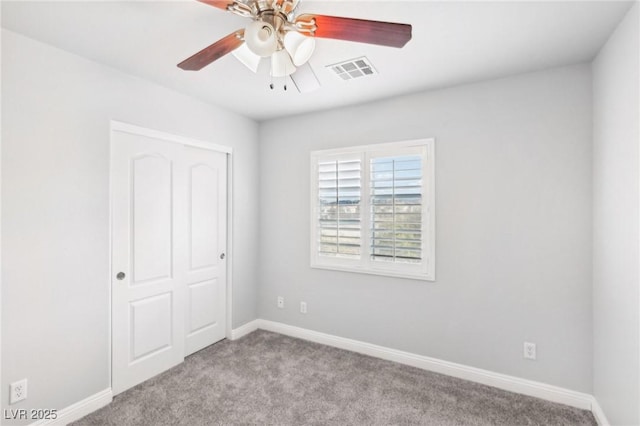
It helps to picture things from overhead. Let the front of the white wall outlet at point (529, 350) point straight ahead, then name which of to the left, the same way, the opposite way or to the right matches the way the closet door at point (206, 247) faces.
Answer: to the left

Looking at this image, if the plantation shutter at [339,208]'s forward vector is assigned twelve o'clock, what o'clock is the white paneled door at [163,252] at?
The white paneled door is roughly at 1 o'clock from the plantation shutter.

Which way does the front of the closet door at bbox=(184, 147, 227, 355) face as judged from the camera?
facing the viewer and to the right of the viewer

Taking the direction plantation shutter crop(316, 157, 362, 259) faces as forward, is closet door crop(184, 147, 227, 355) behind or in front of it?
in front

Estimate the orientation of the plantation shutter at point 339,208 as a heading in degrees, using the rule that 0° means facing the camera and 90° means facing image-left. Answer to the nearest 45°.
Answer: approximately 45°

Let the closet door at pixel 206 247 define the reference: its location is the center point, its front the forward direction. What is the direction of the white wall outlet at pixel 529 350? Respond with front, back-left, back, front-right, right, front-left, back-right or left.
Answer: front

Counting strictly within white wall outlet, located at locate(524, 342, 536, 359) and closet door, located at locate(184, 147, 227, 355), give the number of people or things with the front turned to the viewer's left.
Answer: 0

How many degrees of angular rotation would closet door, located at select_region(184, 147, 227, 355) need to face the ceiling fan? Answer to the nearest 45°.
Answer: approximately 45° to its right

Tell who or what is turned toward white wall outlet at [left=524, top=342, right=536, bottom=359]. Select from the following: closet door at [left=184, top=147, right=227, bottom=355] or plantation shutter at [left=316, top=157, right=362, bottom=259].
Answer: the closet door

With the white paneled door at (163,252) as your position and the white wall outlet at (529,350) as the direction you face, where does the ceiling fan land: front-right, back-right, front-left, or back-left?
front-right

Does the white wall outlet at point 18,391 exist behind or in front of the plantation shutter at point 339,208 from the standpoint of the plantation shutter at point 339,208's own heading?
in front

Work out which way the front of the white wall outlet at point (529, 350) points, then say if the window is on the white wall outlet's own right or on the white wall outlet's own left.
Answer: on the white wall outlet's own right

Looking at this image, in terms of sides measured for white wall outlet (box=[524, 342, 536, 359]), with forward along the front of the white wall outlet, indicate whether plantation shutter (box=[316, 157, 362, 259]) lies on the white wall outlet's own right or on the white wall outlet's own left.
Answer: on the white wall outlet's own right

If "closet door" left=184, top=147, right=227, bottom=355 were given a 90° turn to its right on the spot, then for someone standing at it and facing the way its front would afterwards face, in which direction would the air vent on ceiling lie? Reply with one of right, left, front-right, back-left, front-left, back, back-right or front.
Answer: left

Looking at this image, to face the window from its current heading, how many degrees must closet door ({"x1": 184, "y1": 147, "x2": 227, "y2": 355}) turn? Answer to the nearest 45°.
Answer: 0° — it already faces it

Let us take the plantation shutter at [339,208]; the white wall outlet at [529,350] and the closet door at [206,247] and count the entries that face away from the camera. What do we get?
0

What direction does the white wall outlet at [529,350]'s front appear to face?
toward the camera

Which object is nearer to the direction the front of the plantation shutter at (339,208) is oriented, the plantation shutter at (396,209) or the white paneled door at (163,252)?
the white paneled door
